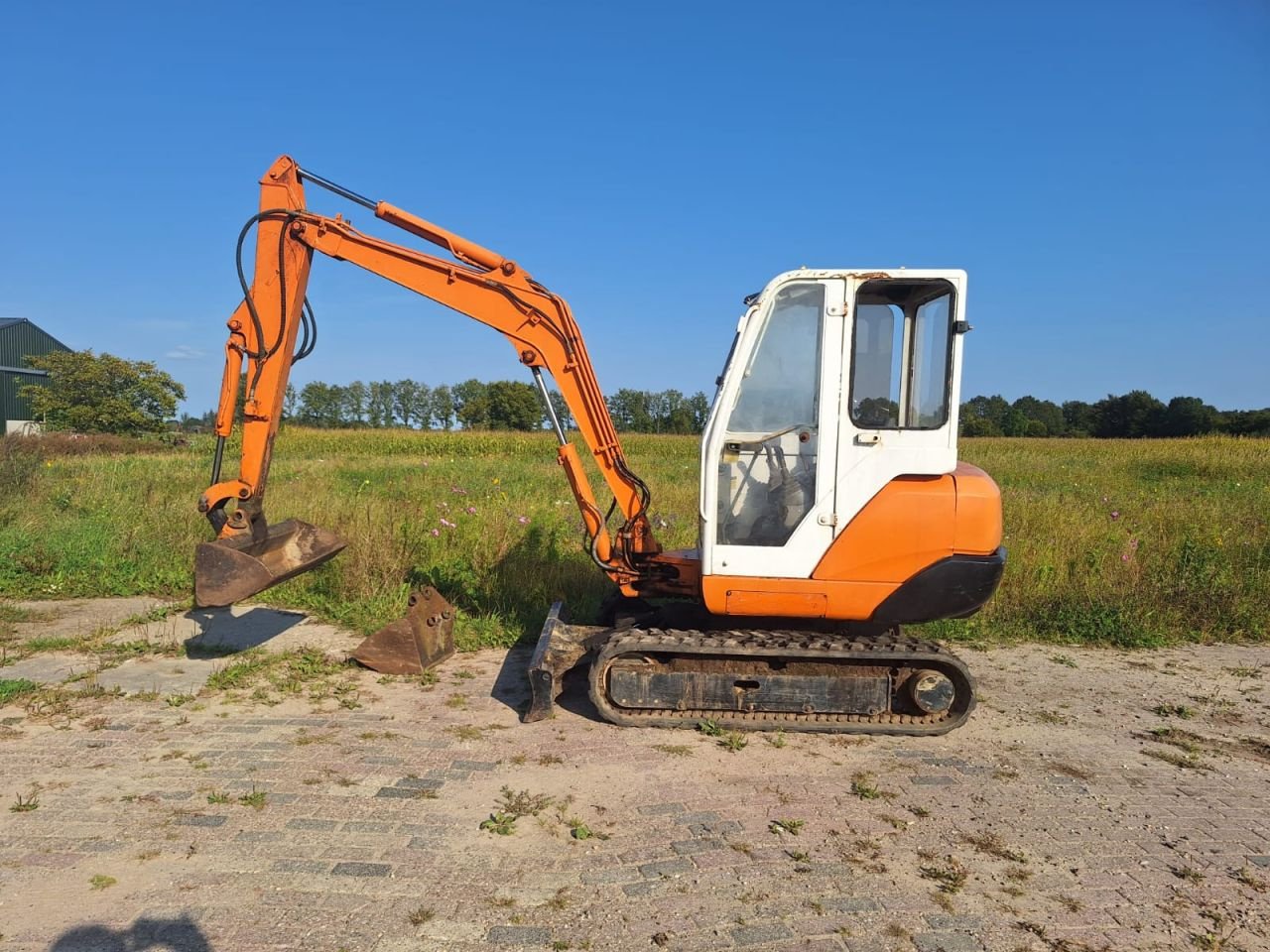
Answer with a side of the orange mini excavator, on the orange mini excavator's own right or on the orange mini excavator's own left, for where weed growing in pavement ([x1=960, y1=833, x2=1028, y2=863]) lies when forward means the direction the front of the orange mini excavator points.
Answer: on the orange mini excavator's own left

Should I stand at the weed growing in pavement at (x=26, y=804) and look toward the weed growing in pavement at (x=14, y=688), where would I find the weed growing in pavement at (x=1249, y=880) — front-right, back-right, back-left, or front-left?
back-right

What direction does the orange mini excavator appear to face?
to the viewer's left

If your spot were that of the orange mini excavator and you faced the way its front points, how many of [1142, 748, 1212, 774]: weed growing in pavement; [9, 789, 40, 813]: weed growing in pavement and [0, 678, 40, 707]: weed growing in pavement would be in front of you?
2

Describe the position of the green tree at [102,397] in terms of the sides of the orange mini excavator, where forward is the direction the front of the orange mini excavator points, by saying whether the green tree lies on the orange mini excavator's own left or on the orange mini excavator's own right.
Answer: on the orange mini excavator's own right

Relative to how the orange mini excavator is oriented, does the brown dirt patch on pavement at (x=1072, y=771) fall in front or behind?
behind

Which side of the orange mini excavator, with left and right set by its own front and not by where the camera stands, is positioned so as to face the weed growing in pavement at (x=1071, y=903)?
left

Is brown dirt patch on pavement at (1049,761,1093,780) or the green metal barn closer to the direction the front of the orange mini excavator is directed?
the green metal barn

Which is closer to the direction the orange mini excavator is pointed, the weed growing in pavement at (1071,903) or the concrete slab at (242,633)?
the concrete slab

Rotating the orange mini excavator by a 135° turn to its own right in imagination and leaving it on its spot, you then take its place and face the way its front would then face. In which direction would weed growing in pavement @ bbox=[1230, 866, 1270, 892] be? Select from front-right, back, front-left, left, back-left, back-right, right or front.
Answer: right

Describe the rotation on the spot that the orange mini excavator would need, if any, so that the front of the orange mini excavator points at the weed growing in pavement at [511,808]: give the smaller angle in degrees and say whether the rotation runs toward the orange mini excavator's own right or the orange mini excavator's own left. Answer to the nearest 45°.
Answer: approximately 45° to the orange mini excavator's own left

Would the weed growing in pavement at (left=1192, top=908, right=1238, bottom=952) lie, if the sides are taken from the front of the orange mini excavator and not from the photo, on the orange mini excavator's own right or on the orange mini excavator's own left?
on the orange mini excavator's own left

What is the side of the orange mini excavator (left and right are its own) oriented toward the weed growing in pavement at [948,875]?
left

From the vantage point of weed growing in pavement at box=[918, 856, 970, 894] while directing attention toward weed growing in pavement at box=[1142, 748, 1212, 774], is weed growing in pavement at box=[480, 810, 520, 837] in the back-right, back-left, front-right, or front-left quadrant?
back-left

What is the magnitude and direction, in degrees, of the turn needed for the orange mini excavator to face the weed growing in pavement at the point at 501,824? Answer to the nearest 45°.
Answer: approximately 45° to its left
